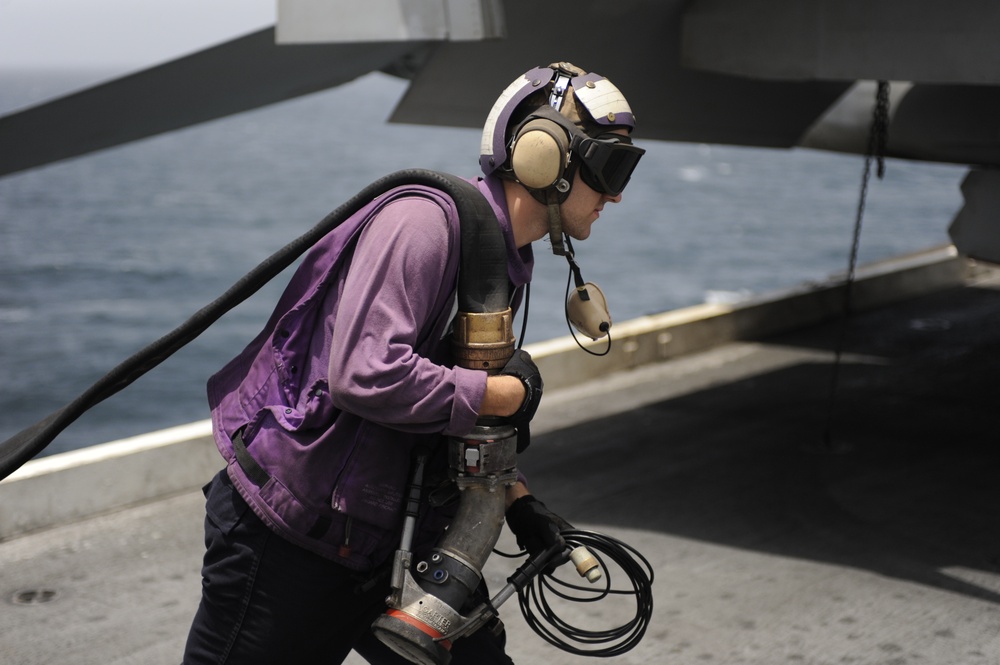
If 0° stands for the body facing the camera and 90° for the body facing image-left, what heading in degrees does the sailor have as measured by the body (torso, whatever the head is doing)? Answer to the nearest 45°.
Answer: approximately 270°

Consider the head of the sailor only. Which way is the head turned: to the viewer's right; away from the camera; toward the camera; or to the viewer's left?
to the viewer's right
